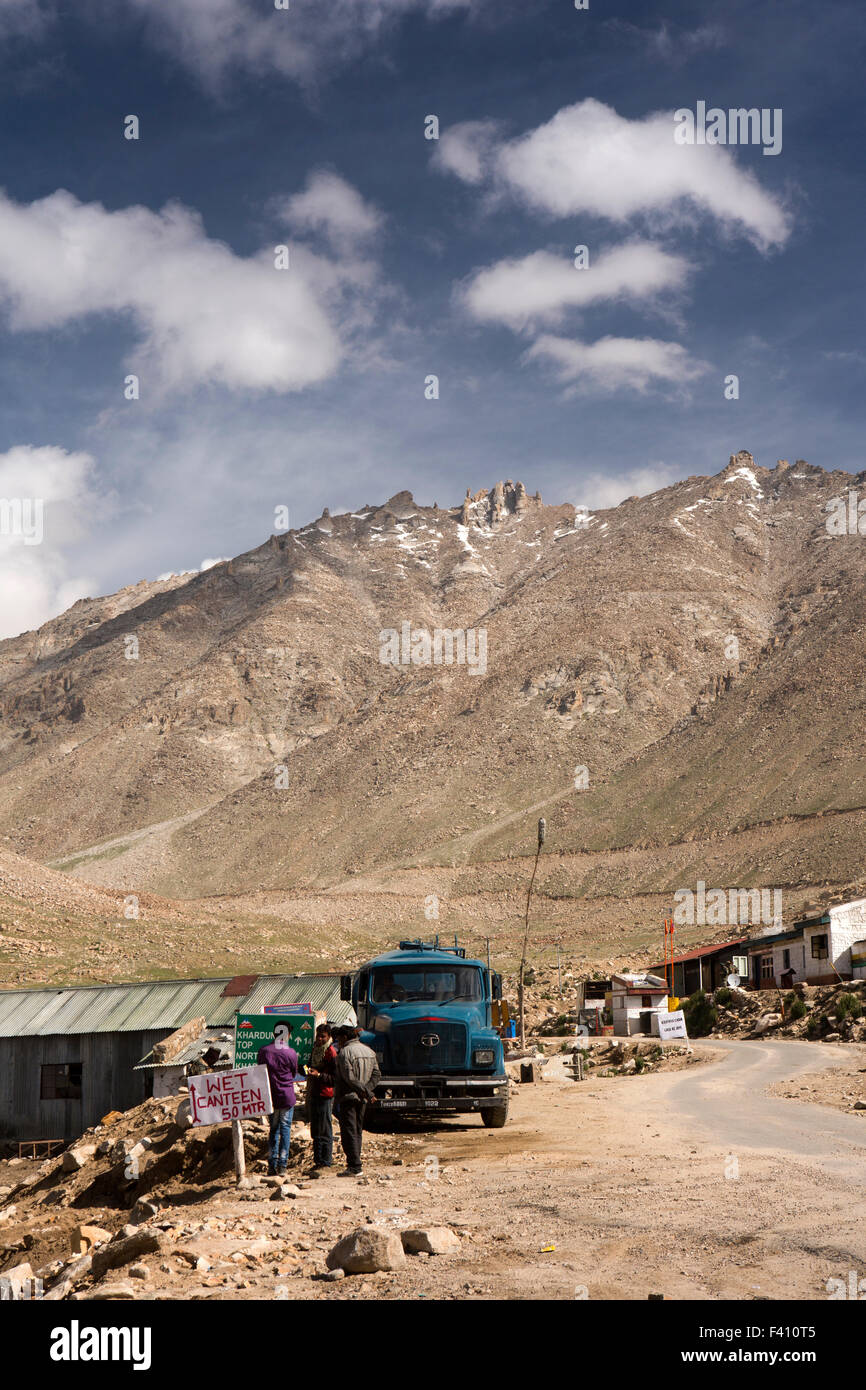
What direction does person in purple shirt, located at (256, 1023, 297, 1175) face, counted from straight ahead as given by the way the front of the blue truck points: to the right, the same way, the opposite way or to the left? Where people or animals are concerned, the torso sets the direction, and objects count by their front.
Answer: the opposite way

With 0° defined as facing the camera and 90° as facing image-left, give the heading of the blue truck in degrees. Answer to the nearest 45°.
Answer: approximately 0°

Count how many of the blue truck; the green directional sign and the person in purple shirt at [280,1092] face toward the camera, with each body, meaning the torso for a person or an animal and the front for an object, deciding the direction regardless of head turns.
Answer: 2

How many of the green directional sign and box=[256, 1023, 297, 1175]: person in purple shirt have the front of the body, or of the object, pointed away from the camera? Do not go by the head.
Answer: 1

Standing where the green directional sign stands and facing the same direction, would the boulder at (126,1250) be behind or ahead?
ahead

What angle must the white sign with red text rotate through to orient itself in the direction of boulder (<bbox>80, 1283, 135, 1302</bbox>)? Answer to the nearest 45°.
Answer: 0° — it already faces it

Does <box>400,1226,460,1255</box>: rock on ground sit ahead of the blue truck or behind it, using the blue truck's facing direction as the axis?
ahead

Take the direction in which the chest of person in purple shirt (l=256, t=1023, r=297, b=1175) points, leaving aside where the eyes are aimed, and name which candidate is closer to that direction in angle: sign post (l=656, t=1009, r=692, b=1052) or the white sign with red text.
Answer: the sign post

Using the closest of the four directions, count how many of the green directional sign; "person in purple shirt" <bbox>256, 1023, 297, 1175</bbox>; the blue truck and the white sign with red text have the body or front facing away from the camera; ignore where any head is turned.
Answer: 1

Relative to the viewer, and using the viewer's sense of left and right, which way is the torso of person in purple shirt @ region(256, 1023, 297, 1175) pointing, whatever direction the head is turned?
facing away from the viewer

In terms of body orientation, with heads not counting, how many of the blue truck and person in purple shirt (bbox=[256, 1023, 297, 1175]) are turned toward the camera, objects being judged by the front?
1

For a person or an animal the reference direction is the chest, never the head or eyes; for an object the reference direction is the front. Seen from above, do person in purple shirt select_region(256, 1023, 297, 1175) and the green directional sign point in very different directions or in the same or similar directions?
very different directions

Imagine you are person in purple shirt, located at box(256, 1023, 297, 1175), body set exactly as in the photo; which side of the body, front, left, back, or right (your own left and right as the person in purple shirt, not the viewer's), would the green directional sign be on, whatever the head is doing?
front
